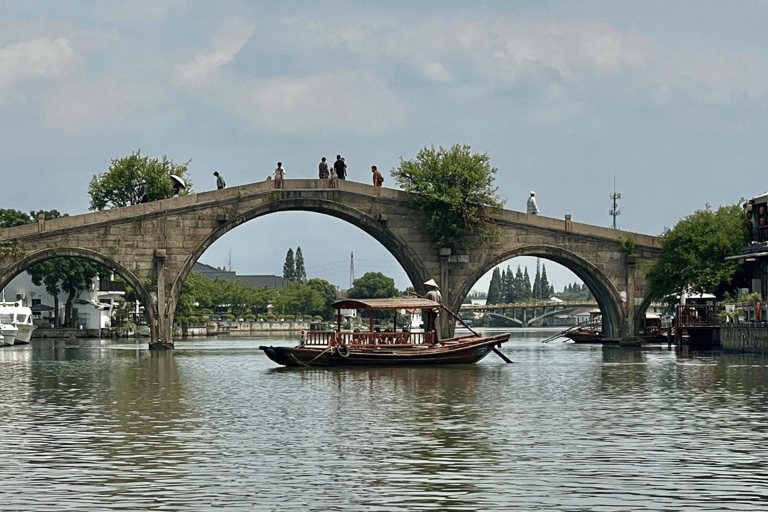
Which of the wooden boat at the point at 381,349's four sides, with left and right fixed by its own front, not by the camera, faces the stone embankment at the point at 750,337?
back

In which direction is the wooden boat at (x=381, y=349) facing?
to the viewer's left
